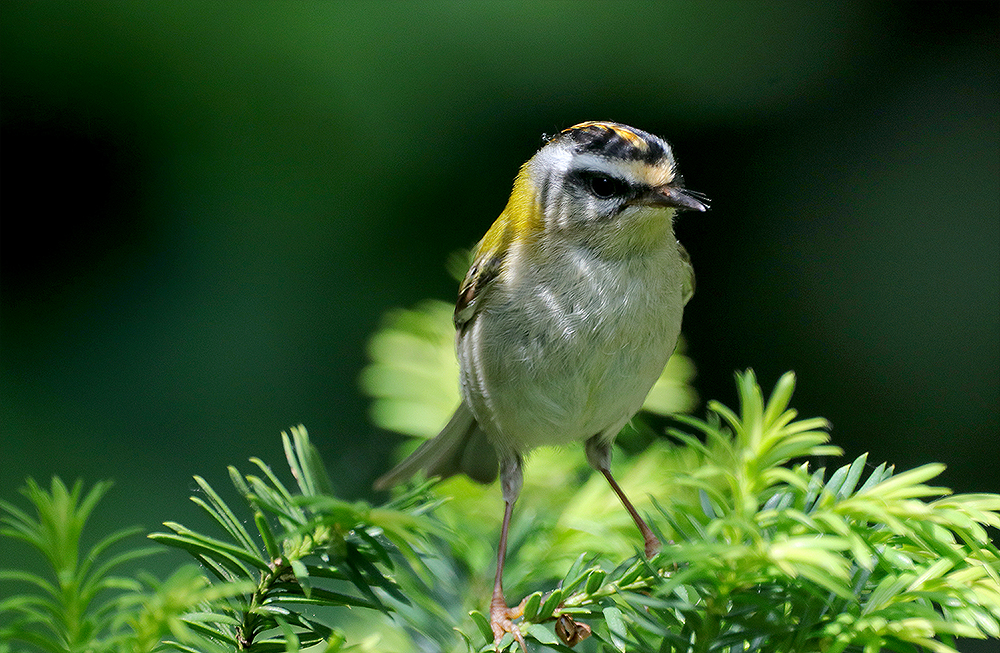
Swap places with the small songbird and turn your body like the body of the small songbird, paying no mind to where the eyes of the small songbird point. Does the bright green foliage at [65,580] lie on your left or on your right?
on your right

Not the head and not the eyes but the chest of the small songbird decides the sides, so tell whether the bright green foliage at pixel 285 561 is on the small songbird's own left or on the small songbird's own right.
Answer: on the small songbird's own right

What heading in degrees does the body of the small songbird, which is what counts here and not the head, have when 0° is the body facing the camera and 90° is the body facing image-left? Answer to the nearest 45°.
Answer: approximately 315°
